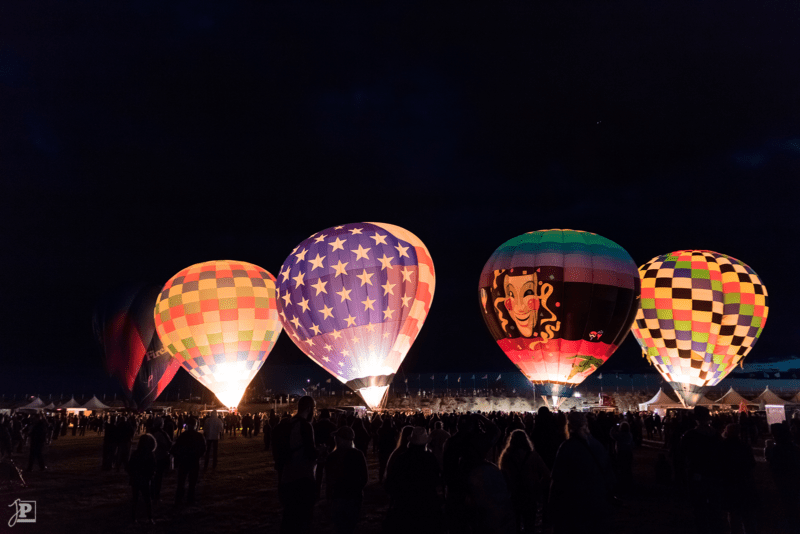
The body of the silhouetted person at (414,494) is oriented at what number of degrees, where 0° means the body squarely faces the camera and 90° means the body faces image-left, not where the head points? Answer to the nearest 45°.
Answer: approximately 180°

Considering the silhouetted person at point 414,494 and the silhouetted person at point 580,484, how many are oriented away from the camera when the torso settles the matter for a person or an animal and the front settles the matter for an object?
2

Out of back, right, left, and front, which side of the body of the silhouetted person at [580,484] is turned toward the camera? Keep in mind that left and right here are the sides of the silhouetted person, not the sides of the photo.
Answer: back

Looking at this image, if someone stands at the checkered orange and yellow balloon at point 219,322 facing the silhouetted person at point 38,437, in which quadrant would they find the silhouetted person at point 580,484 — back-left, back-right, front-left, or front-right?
front-left

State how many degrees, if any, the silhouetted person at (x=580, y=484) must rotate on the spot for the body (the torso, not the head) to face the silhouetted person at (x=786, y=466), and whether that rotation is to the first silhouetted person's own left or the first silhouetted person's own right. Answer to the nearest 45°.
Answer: approximately 45° to the first silhouetted person's own right

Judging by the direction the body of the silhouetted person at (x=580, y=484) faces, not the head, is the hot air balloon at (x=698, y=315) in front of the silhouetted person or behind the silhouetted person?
in front

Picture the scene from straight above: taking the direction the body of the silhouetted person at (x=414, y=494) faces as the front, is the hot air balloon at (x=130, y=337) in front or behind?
in front

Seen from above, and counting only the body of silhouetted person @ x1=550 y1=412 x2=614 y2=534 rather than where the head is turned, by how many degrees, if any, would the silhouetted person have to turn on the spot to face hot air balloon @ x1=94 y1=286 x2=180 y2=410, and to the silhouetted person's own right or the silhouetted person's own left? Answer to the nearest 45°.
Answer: approximately 45° to the silhouetted person's own left

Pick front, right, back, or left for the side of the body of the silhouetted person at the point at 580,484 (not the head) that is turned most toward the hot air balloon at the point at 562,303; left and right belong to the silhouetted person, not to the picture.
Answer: front

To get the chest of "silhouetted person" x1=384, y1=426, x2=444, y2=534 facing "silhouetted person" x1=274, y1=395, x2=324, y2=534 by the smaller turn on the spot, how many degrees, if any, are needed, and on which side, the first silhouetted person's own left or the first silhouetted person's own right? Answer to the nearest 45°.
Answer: approximately 45° to the first silhouetted person's own left

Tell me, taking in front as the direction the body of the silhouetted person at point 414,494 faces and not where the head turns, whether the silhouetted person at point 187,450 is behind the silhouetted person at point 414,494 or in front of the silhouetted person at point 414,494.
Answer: in front

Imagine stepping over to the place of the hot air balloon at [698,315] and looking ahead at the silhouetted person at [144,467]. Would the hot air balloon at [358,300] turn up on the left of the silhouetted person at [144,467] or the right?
right
